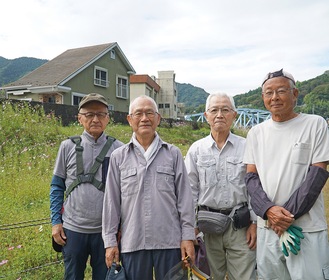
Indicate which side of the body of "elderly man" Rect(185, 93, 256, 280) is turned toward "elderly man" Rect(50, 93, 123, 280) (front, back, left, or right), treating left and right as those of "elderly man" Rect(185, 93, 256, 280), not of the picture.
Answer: right

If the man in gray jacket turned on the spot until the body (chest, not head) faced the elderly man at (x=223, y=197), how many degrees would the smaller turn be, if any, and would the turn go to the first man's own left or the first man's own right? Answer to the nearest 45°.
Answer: approximately 135° to the first man's own left

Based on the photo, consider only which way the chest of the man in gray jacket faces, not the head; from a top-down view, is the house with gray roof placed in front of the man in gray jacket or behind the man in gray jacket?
behind

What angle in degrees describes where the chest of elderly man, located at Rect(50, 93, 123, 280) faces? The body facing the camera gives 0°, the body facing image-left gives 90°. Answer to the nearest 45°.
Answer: approximately 0°

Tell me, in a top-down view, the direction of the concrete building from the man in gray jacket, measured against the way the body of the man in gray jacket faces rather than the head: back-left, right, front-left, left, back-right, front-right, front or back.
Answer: back

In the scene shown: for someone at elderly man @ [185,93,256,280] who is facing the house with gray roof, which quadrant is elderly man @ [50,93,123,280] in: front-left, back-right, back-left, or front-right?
front-left

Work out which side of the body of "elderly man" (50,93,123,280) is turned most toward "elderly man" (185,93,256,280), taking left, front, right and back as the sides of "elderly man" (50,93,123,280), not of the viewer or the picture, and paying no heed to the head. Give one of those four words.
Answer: left

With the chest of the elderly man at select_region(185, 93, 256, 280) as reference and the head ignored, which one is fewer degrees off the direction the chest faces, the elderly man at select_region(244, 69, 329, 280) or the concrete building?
the elderly man

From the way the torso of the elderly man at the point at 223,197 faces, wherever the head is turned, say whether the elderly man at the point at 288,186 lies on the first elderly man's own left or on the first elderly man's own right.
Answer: on the first elderly man's own left

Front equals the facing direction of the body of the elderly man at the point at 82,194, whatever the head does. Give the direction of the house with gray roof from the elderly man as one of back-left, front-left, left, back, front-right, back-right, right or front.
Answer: back

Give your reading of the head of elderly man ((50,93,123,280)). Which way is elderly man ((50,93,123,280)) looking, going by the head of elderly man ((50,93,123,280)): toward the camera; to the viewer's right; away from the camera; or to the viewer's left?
toward the camera

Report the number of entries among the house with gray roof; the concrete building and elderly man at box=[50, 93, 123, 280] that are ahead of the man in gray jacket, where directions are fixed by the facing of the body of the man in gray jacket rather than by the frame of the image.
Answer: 0

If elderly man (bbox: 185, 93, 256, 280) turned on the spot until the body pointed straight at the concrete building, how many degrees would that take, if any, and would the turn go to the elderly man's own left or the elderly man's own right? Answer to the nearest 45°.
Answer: approximately 180°

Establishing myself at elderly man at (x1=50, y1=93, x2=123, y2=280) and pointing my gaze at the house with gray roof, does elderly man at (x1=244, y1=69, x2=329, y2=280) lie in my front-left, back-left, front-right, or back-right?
back-right

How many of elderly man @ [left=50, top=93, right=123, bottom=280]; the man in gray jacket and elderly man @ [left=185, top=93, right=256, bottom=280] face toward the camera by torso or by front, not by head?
3

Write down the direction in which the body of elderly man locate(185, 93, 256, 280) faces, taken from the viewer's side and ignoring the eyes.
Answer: toward the camera

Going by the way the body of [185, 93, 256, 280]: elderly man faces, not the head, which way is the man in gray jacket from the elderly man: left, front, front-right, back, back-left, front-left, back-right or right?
front-right

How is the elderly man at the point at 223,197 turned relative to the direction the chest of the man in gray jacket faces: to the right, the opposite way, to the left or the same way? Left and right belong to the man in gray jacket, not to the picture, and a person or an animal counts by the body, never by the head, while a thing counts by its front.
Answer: the same way

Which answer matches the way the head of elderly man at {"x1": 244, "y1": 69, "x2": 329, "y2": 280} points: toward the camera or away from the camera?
toward the camera

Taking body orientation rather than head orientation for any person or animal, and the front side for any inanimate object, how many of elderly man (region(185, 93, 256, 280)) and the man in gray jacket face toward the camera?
2

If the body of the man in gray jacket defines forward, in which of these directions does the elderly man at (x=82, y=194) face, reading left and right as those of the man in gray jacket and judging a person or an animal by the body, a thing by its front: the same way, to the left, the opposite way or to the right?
the same way
